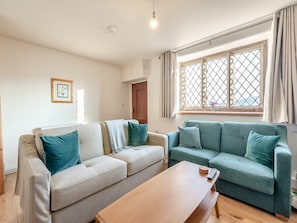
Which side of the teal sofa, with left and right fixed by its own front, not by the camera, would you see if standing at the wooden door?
right

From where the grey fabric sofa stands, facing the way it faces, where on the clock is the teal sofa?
The teal sofa is roughly at 11 o'clock from the grey fabric sofa.

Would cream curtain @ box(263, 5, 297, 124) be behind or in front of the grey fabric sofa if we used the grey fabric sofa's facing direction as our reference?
in front

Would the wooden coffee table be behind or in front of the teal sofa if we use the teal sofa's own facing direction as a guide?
in front

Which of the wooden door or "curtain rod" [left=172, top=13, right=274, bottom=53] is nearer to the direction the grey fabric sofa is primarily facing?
the curtain rod

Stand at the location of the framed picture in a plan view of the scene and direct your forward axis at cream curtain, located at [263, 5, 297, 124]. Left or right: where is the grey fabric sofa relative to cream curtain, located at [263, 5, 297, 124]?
right

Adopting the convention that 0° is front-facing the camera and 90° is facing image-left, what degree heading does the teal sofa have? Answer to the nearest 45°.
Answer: approximately 45°
